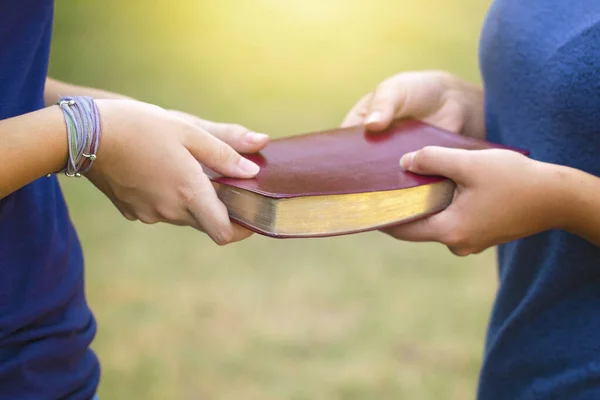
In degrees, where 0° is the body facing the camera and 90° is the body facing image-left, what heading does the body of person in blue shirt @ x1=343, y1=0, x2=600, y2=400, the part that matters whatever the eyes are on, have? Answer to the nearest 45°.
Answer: approximately 90°

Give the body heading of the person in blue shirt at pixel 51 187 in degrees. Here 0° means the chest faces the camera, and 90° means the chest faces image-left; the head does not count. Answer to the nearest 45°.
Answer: approximately 270°

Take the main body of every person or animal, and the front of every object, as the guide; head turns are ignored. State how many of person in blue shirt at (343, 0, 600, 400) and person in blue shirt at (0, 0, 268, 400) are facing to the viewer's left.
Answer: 1
